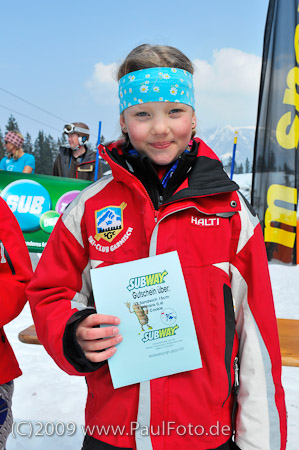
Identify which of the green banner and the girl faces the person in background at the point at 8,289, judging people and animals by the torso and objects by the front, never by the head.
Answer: the green banner

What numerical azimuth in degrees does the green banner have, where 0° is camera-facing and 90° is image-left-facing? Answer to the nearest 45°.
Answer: approximately 0°

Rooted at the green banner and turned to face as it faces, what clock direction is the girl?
The girl is roughly at 12 o'clock from the green banner.

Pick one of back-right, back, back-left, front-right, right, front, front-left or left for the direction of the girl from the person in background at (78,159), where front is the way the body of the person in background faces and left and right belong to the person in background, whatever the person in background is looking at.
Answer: front-left

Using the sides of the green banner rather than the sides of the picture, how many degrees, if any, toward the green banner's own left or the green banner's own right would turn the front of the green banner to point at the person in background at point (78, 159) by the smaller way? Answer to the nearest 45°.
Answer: approximately 135° to the green banner's own left

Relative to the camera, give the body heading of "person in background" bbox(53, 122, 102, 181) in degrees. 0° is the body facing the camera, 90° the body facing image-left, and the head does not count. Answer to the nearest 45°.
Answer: approximately 45°

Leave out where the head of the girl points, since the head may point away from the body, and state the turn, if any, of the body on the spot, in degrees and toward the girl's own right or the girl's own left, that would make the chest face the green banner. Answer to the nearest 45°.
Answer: approximately 180°

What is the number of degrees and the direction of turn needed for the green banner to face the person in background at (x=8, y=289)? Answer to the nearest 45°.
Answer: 0° — it already faces them

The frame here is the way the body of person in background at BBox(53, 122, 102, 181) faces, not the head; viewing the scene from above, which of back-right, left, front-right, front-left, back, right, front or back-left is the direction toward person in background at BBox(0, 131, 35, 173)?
right

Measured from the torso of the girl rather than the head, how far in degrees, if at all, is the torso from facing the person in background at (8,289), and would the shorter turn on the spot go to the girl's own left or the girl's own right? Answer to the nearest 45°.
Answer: approximately 135° to the girl's own right

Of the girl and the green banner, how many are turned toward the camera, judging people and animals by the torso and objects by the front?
2
